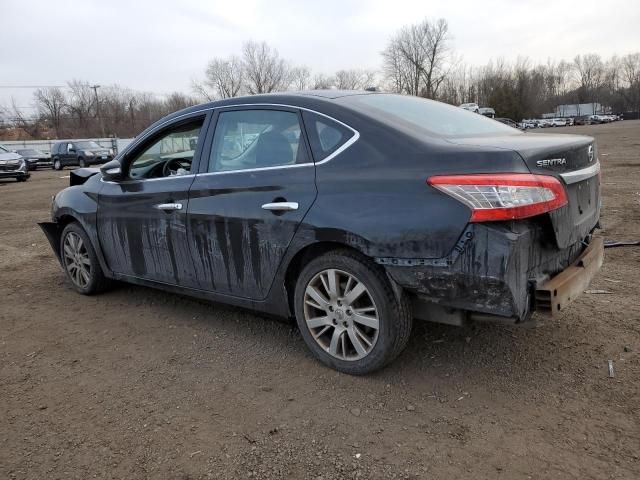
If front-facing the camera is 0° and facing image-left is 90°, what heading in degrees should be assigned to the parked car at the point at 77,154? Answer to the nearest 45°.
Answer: approximately 315°

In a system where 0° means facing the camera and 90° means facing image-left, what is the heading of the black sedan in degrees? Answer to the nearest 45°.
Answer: approximately 135°

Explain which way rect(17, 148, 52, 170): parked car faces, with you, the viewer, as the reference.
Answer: facing the viewer and to the right of the viewer

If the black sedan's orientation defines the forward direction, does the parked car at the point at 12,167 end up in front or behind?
in front

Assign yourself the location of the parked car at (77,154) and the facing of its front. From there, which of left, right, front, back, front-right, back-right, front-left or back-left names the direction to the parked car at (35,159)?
back

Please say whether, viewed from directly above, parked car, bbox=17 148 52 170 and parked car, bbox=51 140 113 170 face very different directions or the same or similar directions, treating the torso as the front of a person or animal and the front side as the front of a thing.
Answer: same or similar directions

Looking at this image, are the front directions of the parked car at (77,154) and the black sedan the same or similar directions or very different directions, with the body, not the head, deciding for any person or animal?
very different directions

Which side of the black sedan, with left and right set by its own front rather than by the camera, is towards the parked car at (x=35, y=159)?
front

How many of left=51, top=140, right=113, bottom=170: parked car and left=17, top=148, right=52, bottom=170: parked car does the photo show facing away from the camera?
0

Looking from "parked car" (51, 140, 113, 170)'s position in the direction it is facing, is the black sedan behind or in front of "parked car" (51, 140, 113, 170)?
in front

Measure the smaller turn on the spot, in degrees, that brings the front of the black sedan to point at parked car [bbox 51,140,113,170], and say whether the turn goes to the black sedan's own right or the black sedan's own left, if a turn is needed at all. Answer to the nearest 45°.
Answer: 0° — it already faces it

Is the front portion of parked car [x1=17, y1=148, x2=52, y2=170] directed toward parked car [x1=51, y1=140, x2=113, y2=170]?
yes

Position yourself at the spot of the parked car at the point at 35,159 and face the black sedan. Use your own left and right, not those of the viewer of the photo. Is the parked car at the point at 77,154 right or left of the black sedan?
left
